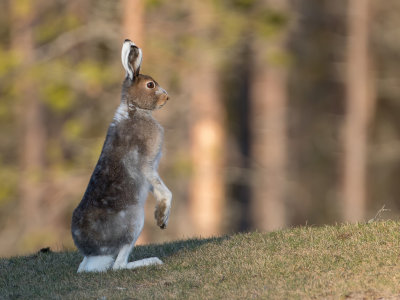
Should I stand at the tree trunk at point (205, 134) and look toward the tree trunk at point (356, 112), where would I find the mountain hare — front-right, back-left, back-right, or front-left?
back-right

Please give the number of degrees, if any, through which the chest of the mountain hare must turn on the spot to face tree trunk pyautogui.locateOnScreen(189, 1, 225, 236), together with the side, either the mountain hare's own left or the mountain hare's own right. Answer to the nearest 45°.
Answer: approximately 90° to the mountain hare's own left

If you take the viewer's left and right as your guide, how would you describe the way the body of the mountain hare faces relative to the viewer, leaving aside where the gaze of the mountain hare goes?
facing to the right of the viewer

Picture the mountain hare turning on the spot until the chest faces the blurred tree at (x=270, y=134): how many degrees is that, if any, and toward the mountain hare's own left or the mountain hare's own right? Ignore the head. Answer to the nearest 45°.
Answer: approximately 90° to the mountain hare's own left

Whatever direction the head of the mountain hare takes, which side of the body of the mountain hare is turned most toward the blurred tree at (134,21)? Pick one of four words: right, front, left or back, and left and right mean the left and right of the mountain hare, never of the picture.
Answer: left

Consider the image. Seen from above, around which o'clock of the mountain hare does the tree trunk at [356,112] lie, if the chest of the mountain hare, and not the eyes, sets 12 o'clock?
The tree trunk is roughly at 10 o'clock from the mountain hare.
